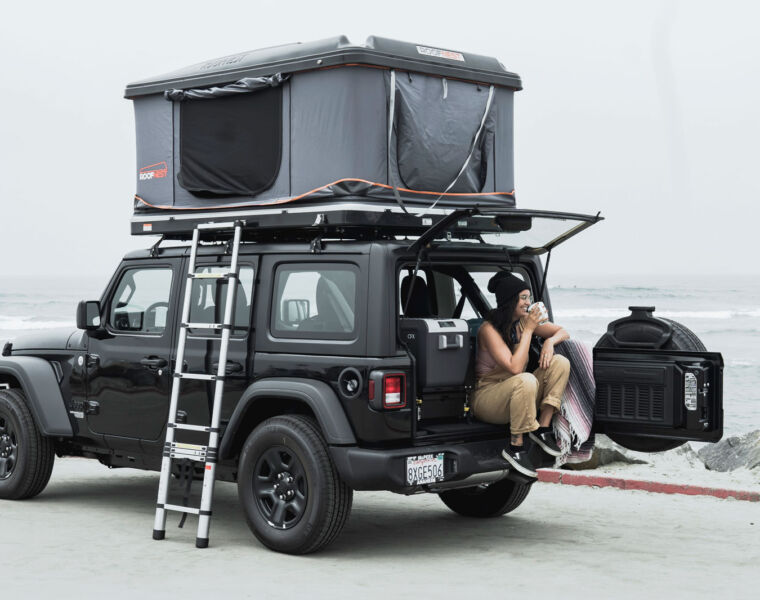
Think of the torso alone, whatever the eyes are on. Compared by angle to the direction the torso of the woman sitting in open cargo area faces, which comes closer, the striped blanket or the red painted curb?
the striped blanket

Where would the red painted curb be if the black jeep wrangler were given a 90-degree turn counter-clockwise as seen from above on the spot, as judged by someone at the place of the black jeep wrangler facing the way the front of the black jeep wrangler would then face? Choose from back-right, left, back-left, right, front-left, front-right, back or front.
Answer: back

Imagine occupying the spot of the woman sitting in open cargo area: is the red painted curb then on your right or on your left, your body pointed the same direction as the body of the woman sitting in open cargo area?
on your left

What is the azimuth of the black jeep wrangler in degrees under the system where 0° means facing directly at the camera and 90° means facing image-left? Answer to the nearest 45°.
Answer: approximately 135°

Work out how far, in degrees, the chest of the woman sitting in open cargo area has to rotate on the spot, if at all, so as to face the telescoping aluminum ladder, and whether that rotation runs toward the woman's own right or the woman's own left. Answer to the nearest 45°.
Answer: approximately 135° to the woman's own right

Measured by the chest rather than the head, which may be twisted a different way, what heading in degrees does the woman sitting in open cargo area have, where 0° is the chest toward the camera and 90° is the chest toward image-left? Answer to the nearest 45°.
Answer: approximately 315°

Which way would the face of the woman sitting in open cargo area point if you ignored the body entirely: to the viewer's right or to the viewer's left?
to the viewer's right
